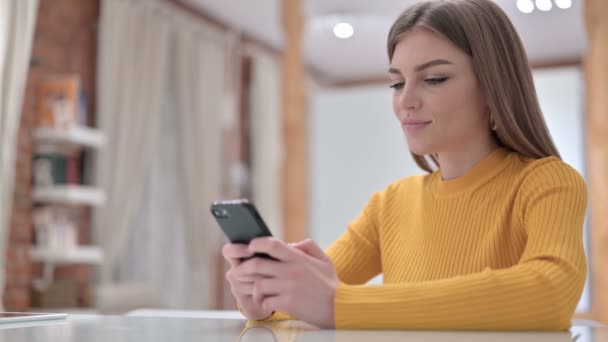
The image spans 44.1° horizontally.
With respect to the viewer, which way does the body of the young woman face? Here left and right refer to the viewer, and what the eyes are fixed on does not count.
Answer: facing the viewer and to the left of the viewer

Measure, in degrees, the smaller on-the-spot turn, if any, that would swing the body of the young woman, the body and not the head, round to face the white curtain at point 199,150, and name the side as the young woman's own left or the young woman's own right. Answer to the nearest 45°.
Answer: approximately 135° to the young woman's own right

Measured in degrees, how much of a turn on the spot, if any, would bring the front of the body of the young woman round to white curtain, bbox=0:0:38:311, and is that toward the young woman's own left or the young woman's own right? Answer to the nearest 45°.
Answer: approximately 90° to the young woman's own right

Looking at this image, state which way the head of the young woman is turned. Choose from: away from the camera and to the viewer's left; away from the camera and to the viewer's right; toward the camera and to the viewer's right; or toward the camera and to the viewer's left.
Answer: toward the camera and to the viewer's left

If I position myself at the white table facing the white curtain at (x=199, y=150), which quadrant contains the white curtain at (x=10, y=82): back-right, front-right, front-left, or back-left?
front-left

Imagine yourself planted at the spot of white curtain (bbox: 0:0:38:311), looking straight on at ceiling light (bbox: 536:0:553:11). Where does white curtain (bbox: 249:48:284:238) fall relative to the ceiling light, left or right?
left

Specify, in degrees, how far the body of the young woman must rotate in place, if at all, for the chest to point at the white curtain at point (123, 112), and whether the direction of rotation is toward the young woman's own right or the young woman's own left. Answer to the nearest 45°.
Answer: approximately 90° to the young woman's own right

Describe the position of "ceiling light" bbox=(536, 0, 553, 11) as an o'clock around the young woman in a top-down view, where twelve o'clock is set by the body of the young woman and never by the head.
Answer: The ceiling light is roughly at 5 o'clock from the young woman.

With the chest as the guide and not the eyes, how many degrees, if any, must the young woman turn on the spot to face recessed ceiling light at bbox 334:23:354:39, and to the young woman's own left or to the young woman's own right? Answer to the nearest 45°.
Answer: approximately 135° to the young woman's own right
